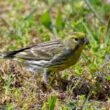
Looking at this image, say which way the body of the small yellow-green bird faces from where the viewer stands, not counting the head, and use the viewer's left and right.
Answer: facing to the right of the viewer
